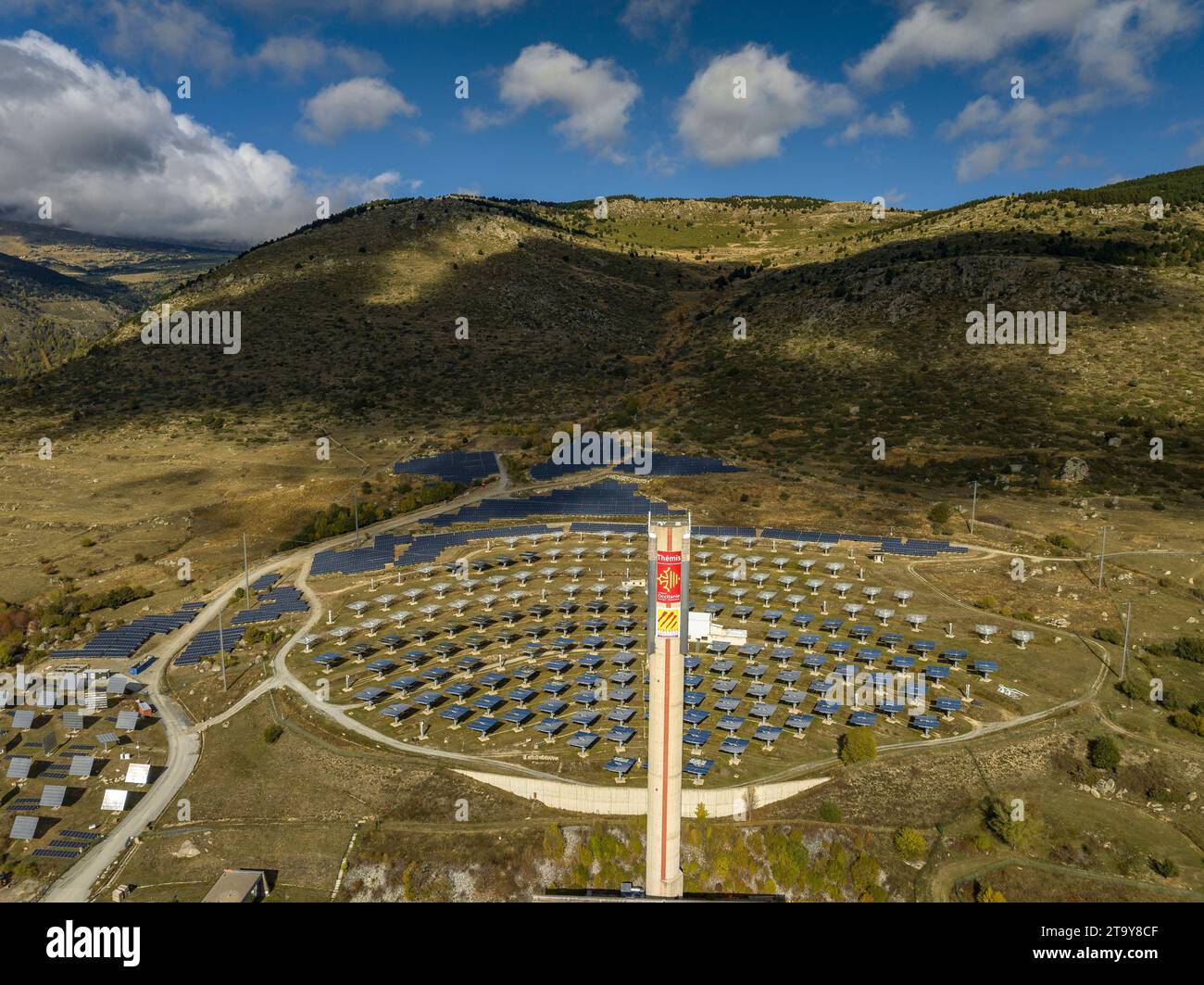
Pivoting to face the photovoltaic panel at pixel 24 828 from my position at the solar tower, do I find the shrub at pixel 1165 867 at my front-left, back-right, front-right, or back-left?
back-right

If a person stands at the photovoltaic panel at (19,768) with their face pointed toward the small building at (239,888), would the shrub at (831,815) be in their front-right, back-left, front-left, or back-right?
front-left

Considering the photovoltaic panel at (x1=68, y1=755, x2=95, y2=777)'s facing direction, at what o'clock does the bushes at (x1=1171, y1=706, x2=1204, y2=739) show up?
The bushes is roughly at 10 o'clock from the photovoltaic panel.

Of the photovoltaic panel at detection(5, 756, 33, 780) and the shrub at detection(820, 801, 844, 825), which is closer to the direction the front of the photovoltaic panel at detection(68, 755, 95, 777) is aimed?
the shrub

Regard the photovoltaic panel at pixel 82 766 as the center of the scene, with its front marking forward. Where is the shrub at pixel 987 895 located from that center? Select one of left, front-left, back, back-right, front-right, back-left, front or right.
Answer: front-left

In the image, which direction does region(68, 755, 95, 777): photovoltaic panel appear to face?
toward the camera

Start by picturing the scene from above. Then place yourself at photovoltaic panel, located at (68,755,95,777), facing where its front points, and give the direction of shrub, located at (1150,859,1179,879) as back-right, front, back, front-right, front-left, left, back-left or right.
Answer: front-left

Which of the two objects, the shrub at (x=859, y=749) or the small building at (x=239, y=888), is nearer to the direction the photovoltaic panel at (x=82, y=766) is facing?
the small building

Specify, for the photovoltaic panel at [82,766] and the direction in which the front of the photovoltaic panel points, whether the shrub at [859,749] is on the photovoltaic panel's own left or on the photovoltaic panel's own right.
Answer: on the photovoltaic panel's own left

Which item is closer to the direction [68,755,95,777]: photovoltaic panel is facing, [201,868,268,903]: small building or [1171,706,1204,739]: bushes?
the small building

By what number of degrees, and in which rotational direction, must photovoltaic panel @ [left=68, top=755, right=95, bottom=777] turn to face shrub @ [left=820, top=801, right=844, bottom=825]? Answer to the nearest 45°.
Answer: approximately 45° to its left

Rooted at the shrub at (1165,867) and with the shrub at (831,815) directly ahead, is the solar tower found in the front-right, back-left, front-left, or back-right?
front-left

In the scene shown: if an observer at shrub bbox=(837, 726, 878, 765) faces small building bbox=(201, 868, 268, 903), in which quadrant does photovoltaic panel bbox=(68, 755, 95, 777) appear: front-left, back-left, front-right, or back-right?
front-right
